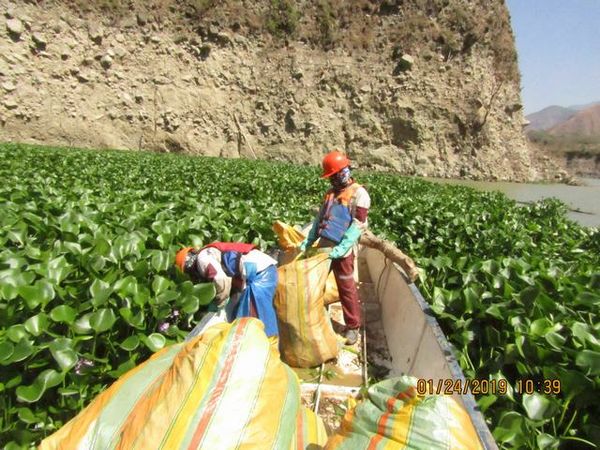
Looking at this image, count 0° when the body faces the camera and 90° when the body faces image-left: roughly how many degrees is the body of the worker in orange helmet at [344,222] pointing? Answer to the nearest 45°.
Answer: approximately 45°

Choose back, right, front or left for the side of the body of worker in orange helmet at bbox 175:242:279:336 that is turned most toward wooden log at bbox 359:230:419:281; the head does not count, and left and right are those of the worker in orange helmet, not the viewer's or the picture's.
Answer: back

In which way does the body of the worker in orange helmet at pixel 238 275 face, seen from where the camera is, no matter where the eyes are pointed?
to the viewer's left

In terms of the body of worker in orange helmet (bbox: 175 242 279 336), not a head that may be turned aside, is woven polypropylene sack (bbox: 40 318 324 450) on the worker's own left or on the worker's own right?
on the worker's own left

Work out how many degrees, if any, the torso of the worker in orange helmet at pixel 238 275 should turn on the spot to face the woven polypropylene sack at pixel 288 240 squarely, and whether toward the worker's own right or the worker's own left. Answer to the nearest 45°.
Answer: approximately 135° to the worker's own right

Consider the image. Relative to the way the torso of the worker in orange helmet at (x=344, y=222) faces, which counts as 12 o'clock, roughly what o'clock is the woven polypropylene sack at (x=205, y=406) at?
The woven polypropylene sack is roughly at 11 o'clock from the worker in orange helmet.
